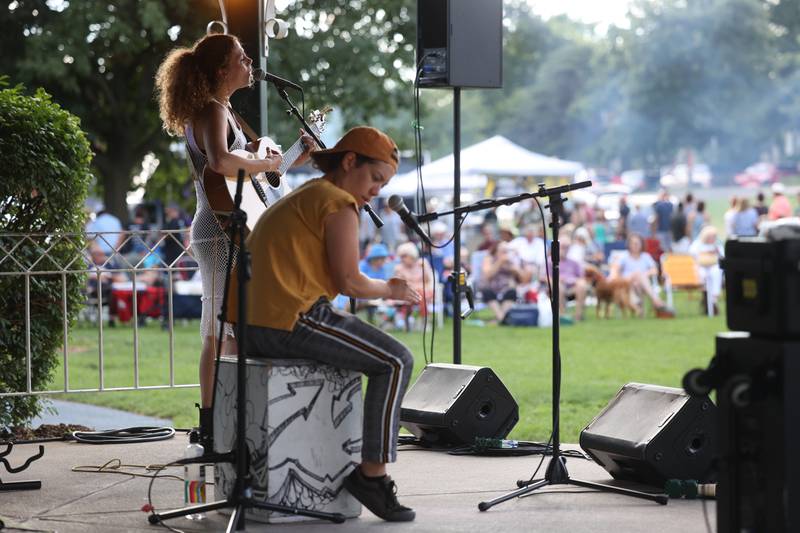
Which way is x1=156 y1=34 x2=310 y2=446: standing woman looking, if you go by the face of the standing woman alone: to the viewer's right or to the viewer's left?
to the viewer's right

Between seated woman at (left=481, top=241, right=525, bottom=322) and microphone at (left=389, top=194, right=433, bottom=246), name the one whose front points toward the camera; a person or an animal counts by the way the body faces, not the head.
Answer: the seated woman

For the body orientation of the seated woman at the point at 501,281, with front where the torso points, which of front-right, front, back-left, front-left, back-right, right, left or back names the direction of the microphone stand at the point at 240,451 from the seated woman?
front

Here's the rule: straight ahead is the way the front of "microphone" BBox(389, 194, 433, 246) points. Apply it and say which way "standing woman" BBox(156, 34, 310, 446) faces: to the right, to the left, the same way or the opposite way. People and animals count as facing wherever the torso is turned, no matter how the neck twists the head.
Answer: the opposite way

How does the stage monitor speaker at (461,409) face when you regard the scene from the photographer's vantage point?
facing the viewer and to the left of the viewer

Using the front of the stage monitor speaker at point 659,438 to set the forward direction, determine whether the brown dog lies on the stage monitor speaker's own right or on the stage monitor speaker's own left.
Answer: on the stage monitor speaker's own right

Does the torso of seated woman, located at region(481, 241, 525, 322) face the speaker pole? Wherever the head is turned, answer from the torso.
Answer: yes

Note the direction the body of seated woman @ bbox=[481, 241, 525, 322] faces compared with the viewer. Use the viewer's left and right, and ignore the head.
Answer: facing the viewer

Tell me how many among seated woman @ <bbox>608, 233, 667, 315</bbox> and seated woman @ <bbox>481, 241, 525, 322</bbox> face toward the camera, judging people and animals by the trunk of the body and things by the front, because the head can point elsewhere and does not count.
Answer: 2

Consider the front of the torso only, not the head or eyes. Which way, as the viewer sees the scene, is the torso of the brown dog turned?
to the viewer's left

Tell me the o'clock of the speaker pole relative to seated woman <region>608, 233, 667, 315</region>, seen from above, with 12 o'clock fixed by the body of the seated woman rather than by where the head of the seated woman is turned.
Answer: The speaker pole is roughly at 12 o'clock from the seated woman.

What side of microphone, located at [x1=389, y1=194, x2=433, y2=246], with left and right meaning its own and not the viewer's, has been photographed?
left

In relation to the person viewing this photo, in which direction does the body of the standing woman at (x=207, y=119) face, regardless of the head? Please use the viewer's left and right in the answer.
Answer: facing to the right of the viewer

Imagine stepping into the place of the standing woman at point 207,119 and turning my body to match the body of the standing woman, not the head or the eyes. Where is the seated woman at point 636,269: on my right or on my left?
on my left

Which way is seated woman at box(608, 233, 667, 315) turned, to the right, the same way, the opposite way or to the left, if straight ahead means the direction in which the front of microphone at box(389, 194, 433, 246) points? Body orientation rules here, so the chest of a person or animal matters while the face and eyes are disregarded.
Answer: to the left

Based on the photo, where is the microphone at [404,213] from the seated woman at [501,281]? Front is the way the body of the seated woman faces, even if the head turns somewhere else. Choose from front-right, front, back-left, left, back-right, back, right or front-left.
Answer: front

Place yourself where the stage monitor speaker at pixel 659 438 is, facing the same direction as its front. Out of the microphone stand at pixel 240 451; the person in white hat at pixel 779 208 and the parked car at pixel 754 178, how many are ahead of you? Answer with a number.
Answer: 1

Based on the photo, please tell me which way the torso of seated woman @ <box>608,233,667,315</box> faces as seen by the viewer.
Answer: toward the camera
